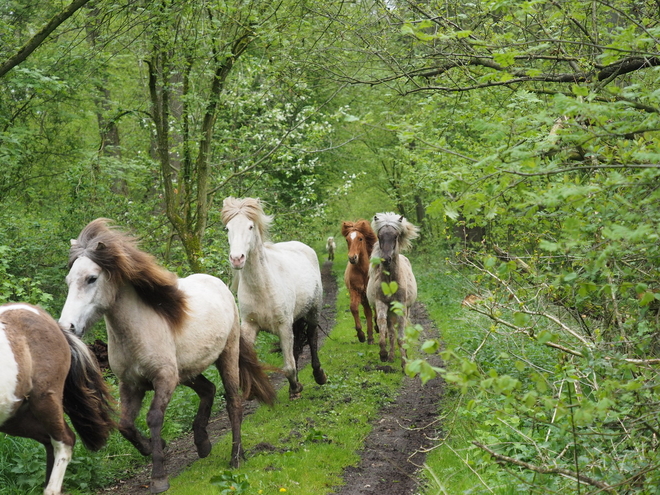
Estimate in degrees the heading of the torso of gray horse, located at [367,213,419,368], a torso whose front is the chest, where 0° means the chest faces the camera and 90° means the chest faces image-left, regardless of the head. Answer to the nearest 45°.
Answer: approximately 0°

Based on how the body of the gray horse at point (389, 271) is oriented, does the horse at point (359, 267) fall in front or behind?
behind

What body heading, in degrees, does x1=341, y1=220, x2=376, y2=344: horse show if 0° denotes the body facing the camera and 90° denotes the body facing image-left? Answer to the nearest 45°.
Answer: approximately 0°

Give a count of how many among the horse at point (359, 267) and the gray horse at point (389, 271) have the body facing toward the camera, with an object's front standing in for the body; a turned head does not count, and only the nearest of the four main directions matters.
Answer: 2

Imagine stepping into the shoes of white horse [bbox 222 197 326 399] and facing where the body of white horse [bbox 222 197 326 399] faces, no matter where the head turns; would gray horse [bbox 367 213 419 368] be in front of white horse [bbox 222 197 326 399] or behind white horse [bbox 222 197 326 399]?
behind
